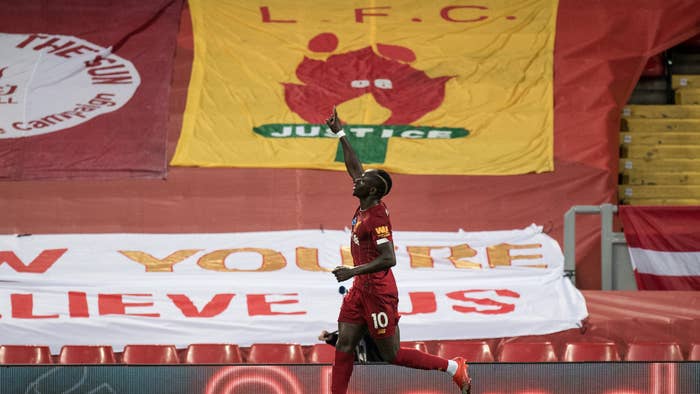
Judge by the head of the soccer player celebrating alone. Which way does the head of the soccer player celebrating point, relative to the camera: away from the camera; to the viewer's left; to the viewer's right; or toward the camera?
to the viewer's left

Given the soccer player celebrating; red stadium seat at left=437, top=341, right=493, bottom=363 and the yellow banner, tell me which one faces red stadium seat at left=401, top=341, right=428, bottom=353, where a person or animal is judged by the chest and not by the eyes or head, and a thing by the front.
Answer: the yellow banner

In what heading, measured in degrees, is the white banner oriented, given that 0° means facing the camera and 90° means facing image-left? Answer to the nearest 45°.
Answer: approximately 0°

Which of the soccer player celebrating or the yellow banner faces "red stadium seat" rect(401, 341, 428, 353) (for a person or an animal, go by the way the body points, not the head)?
the yellow banner

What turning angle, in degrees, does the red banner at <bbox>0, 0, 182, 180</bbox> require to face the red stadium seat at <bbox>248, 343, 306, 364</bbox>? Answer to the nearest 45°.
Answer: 0° — it already faces it

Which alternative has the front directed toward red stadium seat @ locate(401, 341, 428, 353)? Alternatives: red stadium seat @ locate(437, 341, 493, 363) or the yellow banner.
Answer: the yellow banner

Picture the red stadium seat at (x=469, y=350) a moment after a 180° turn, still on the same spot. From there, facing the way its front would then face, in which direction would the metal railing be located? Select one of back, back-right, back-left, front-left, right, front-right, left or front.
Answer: front-right

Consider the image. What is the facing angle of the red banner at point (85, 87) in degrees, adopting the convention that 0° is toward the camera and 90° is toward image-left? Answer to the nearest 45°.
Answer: approximately 0°
